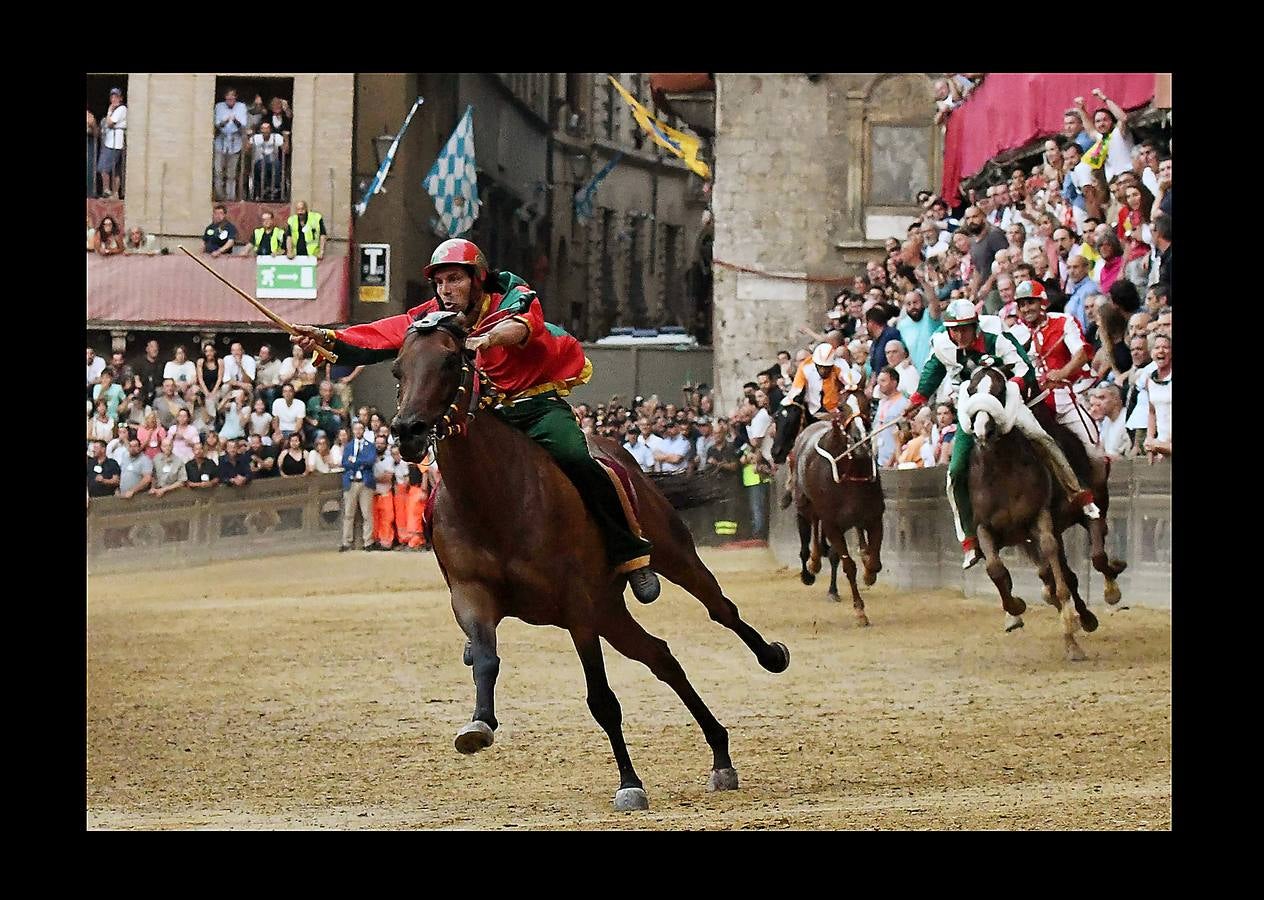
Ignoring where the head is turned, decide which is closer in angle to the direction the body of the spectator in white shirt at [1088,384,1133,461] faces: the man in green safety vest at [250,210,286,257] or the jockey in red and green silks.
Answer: the jockey in red and green silks

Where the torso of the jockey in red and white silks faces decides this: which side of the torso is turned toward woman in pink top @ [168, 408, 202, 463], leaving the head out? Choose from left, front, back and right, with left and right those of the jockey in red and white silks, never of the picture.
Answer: right

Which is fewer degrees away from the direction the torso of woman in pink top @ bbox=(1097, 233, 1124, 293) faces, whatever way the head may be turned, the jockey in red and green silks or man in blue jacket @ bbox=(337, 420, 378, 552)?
the jockey in red and green silks

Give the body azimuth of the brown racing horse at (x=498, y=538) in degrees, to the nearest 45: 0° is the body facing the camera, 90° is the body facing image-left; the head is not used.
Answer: approximately 45°

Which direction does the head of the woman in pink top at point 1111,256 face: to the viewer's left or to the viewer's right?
to the viewer's left

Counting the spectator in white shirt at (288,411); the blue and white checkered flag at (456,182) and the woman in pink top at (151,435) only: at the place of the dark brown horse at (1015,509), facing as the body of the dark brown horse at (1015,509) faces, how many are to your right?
3

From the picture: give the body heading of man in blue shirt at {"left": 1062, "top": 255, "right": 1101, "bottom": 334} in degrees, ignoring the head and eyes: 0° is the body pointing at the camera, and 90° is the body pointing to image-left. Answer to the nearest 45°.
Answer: approximately 45°

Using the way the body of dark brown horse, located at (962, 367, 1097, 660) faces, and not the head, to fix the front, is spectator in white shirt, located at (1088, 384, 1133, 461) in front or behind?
behind

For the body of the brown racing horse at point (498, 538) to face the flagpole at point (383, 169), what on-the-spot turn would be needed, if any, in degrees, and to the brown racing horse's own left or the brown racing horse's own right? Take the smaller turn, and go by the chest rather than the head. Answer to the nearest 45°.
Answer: approximately 135° to the brown racing horse's own right

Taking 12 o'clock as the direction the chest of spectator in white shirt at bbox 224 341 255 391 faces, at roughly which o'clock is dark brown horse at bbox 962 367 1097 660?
The dark brown horse is roughly at 11 o'clock from the spectator in white shirt.
